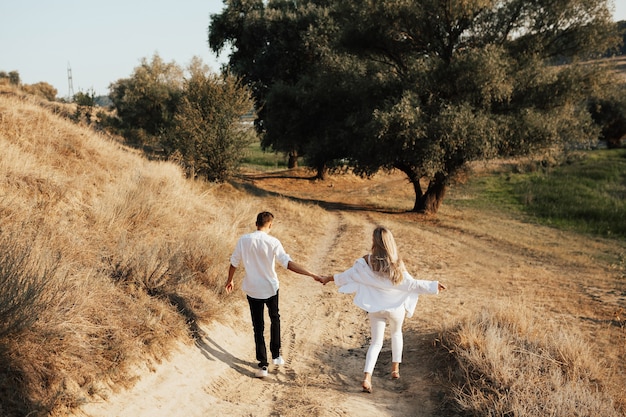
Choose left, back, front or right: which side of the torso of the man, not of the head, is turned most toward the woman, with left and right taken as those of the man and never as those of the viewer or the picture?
right

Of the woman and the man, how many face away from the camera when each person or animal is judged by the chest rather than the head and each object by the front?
2

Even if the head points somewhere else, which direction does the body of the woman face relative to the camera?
away from the camera

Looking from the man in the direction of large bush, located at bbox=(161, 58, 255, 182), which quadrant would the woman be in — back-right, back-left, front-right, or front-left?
back-right

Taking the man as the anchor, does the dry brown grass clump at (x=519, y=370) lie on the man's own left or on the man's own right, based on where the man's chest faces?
on the man's own right

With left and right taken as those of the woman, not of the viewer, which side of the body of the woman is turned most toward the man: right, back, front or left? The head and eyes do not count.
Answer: left

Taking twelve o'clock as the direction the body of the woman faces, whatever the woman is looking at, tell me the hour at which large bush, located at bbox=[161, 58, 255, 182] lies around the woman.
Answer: The large bush is roughly at 11 o'clock from the woman.

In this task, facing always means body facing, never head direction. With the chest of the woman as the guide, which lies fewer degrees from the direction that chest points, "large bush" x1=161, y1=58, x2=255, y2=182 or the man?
the large bush

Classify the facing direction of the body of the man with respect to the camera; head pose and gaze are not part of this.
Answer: away from the camera

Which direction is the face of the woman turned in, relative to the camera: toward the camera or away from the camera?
away from the camera
